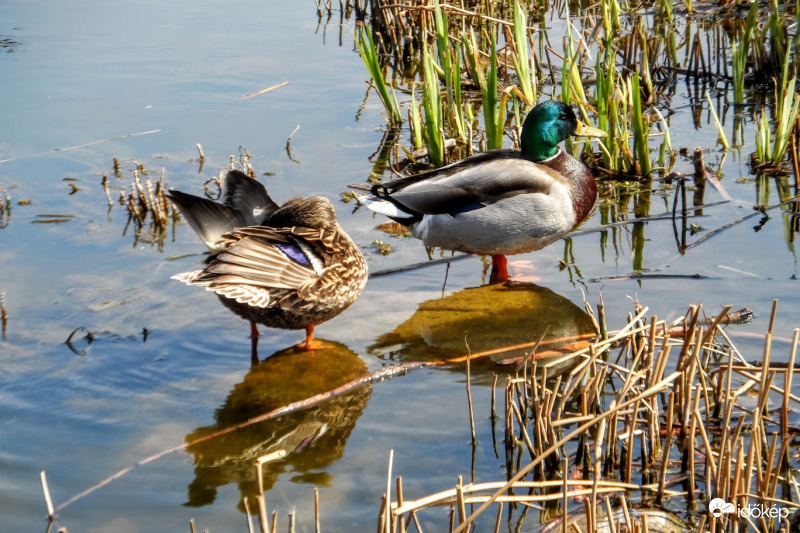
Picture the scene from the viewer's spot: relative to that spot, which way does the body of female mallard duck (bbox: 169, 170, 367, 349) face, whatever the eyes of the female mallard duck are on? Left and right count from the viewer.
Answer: facing to the right of the viewer

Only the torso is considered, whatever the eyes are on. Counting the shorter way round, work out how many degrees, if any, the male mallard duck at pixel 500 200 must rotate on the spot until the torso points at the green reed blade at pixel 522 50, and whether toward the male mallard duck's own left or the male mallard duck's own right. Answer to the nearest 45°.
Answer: approximately 90° to the male mallard duck's own left

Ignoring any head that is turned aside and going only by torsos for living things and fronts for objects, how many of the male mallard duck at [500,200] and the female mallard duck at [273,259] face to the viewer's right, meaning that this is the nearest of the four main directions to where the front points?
2

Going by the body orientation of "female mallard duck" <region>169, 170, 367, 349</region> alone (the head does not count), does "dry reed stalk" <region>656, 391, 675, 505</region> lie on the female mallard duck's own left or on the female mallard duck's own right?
on the female mallard duck's own right

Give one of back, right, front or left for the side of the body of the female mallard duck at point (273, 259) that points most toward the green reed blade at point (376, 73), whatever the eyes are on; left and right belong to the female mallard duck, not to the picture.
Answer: left

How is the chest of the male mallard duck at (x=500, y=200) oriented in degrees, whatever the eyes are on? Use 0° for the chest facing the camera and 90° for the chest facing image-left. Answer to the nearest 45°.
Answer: approximately 270°

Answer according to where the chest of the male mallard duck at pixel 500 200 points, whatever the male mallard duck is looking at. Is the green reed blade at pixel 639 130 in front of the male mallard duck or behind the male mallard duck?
in front

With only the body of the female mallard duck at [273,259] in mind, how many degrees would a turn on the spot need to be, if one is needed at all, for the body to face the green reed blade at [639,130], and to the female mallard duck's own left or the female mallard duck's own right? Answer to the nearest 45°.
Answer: approximately 45° to the female mallard duck's own left
